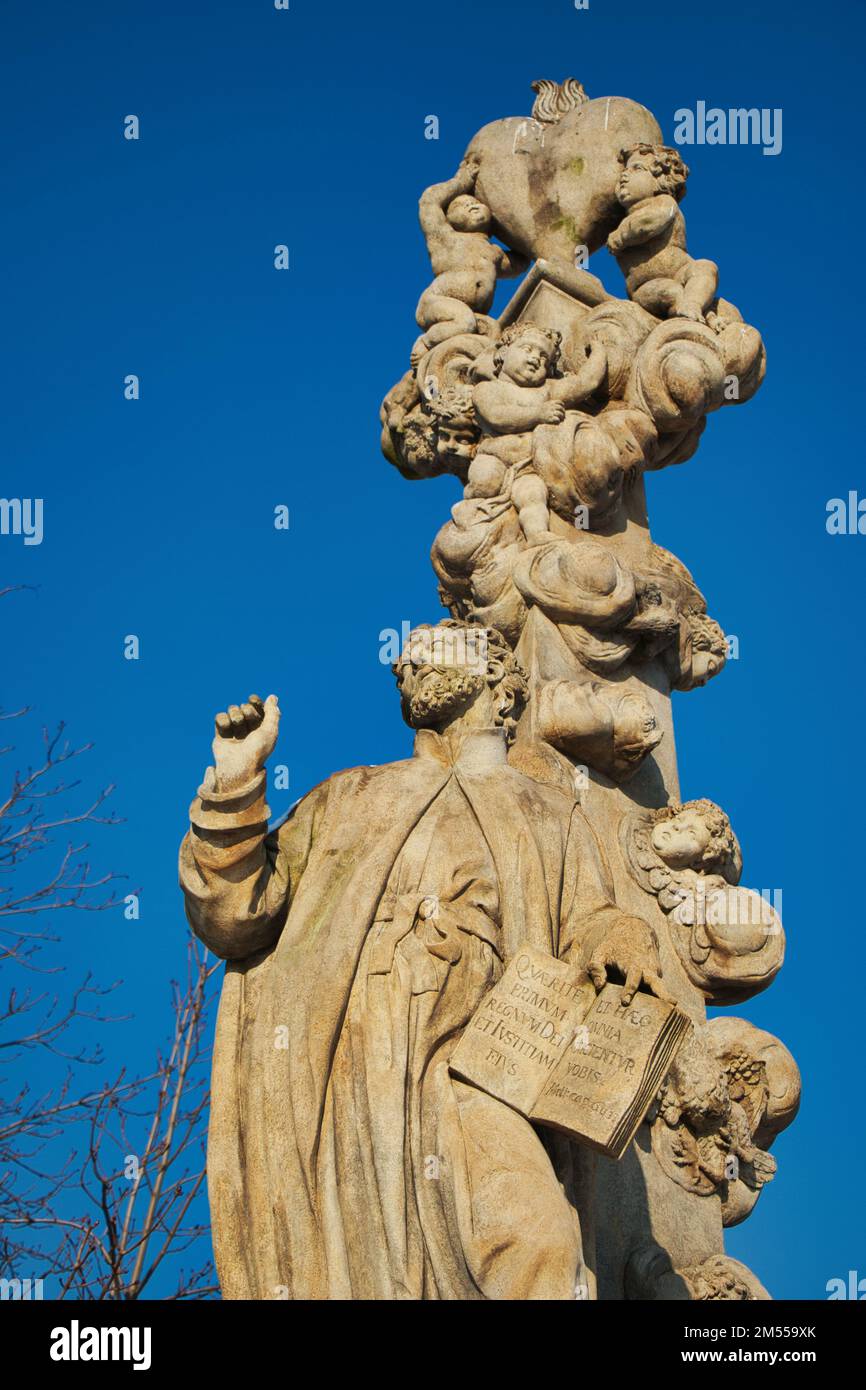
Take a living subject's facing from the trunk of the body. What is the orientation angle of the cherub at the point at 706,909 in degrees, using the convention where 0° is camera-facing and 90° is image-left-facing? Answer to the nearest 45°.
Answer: approximately 45°

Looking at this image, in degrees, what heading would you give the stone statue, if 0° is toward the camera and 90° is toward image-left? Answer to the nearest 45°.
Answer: approximately 0°

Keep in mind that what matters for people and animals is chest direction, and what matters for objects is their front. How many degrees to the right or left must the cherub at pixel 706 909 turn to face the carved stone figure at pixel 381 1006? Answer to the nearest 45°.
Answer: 0° — it already faces it
